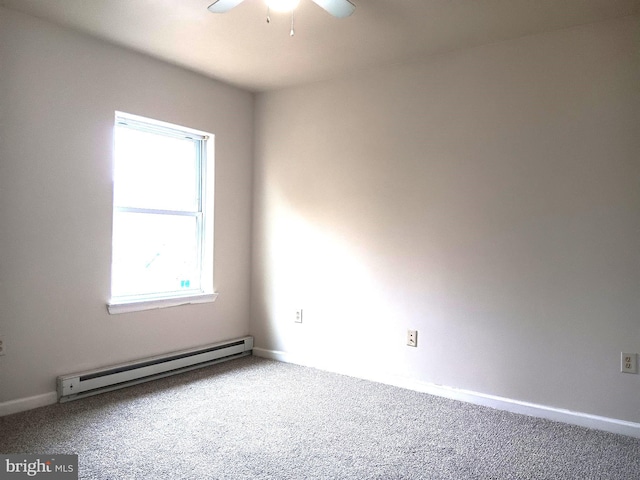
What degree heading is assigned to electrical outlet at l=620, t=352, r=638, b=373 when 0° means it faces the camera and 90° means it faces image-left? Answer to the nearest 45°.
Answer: approximately 0°

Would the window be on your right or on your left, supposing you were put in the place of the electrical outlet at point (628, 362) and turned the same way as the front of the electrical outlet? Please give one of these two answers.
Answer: on your right

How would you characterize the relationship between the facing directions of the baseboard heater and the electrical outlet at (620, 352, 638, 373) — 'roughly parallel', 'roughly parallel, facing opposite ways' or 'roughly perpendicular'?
roughly perpendicular

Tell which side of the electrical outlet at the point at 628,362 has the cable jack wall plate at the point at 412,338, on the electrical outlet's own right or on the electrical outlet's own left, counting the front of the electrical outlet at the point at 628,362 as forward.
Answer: on the electrical outlet's own right
